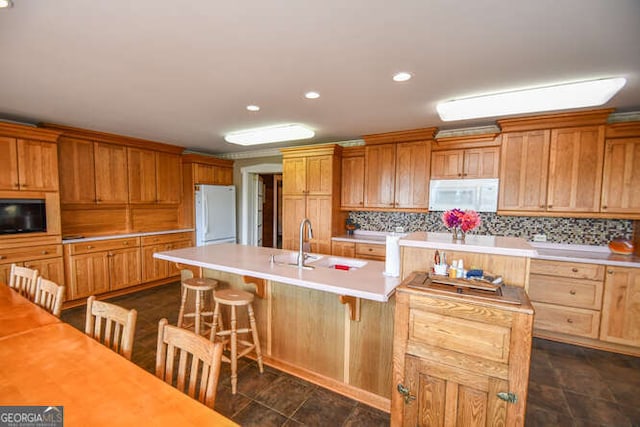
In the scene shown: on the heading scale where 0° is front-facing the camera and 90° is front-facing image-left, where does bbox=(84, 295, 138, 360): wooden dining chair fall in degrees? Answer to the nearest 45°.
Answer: approximately 45°

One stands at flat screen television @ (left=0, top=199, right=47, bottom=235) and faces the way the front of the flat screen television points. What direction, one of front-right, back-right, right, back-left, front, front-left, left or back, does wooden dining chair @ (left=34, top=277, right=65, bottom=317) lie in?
front-right

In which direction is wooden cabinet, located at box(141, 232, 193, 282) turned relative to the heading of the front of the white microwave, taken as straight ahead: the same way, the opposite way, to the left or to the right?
to the left

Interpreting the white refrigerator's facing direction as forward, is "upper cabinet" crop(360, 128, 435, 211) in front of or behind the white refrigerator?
in front

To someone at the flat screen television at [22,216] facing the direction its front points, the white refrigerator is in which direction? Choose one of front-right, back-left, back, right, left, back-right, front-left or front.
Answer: front-left

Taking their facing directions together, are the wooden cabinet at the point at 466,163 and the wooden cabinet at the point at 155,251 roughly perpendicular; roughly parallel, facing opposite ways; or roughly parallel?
roughly perpendicular

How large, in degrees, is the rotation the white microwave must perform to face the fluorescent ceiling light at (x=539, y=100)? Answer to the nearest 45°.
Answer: approximately 45° to its left

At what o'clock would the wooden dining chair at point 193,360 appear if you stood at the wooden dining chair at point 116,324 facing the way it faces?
the wooden dining chair at point 193,360 is roughly at 10 o'clock from the wooden dining chair at point 116,324.

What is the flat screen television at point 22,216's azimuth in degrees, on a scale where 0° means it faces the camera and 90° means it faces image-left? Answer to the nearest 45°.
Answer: approximately 315°

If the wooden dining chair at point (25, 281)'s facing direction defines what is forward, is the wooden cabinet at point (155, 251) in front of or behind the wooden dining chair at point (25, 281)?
behind

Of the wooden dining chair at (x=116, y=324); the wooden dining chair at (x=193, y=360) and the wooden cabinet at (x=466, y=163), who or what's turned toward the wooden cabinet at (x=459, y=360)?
the wooden cabinet at (x=466, y=163)

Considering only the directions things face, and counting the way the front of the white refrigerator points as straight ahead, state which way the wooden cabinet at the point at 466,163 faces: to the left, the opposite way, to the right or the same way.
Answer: to the right

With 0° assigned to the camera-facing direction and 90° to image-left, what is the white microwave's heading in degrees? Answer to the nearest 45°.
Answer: approximately 0°
